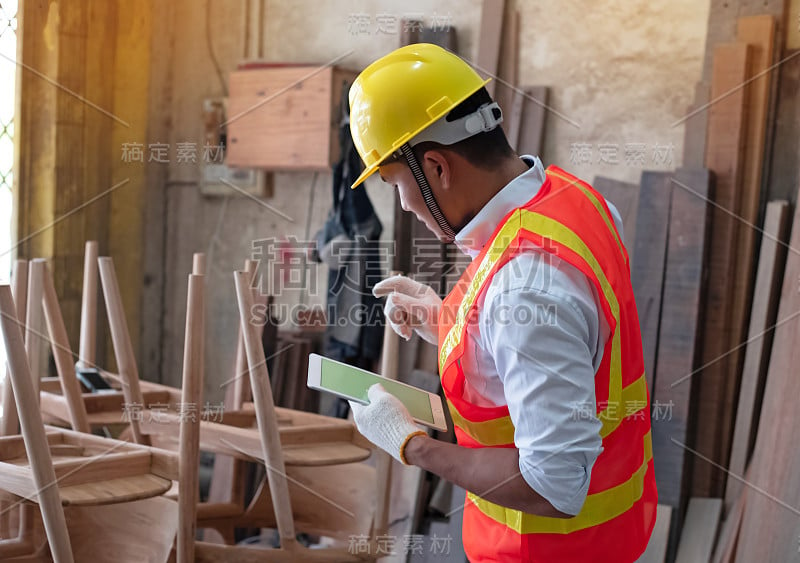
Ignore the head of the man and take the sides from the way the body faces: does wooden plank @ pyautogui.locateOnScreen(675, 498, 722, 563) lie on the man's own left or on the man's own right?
on the man's own right

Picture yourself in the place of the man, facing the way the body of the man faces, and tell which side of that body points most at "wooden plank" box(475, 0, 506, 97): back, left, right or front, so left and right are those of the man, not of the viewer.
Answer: right

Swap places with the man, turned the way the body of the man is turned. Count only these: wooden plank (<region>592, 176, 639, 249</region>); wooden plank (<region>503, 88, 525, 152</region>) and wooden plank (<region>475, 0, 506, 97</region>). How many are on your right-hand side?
3

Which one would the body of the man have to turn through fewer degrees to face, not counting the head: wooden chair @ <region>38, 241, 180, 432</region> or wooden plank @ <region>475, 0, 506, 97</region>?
the wooden chair

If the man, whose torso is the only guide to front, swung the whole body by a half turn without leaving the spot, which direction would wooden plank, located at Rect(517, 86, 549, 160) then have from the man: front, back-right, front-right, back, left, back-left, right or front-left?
left

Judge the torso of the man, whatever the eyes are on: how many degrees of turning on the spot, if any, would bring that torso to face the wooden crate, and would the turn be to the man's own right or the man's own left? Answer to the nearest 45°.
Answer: approximately 90° to the man's own right

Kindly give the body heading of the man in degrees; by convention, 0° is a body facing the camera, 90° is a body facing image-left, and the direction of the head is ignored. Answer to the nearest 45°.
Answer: approximately 90°

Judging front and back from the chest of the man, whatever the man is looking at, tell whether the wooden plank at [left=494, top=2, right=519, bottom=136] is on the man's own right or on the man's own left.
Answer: on the man's own right
